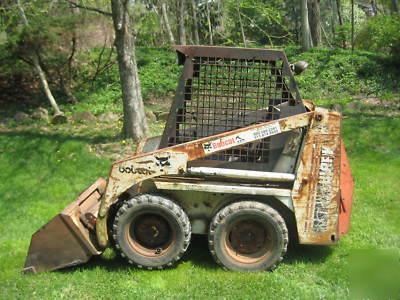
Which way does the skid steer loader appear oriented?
to the viewer's left
